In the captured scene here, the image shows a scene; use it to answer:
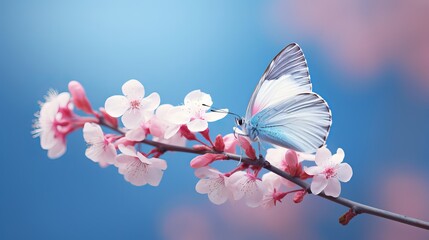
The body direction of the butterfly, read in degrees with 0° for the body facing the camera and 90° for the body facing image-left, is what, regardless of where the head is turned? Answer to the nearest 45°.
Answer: approximately 90°
